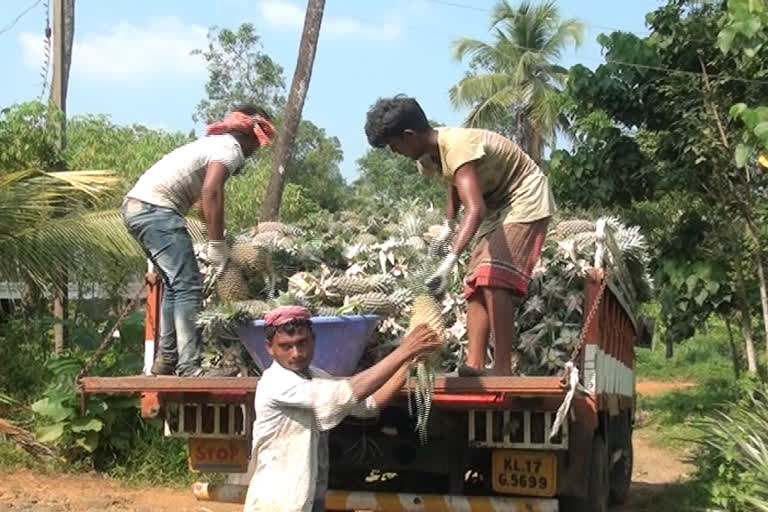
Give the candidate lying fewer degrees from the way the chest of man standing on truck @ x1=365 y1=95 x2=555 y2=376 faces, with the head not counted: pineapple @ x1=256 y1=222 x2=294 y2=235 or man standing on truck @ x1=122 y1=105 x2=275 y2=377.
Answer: the man standing on truck

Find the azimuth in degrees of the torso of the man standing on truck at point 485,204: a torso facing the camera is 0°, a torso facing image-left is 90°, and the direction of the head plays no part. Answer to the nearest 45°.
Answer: approximately 90°

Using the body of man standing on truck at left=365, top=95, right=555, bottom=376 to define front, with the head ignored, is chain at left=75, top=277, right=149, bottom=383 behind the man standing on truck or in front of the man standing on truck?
in front

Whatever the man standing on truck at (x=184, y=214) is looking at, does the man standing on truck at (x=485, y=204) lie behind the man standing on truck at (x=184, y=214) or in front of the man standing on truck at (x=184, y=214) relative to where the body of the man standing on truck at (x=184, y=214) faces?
in front

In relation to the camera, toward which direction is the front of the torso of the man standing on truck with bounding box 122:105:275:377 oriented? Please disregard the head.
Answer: to the viewer's right

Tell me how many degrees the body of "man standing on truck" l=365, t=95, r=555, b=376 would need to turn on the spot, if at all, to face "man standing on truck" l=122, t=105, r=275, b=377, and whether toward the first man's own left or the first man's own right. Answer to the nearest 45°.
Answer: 0° — they already face them

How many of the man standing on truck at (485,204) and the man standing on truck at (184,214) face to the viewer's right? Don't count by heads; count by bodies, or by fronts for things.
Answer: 1

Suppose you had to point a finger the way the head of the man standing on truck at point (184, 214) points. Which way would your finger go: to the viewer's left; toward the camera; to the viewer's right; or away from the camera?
to the viewer's right

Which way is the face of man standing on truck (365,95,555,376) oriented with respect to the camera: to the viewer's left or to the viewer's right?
to the viewer's left

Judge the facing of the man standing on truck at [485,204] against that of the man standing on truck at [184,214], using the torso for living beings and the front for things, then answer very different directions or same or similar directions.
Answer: very different directions
